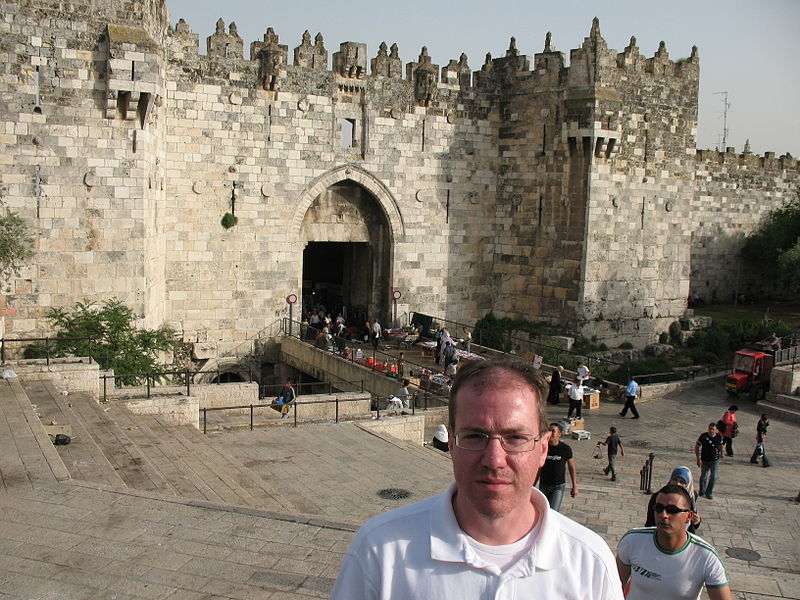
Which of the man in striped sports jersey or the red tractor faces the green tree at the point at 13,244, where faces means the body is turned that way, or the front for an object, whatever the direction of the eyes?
the red tractor

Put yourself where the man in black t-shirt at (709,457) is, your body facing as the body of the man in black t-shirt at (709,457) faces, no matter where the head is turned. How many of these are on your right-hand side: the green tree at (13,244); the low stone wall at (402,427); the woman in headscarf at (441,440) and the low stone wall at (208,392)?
4

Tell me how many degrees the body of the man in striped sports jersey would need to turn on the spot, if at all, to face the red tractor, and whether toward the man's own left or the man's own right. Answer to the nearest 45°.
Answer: approximately 180°

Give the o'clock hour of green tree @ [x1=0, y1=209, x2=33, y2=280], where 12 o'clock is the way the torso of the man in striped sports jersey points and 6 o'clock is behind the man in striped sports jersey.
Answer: The green tree is roughly at 4 o'clock from the man in striped sports jersey.

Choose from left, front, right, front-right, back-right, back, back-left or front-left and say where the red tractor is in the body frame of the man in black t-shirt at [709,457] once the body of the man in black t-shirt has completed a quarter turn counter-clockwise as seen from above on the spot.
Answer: left

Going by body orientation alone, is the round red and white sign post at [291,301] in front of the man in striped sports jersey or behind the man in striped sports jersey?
behind

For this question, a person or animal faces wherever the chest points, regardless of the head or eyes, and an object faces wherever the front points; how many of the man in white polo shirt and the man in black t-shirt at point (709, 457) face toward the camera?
2

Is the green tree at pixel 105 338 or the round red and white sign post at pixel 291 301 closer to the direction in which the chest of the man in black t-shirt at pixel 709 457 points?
the green tree

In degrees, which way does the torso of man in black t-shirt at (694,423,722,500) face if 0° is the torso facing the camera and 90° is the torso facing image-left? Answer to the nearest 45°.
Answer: approximately 0°

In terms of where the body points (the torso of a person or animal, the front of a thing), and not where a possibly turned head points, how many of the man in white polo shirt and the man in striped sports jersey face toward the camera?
2

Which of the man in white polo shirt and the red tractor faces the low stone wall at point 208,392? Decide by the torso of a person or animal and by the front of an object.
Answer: the red tractor

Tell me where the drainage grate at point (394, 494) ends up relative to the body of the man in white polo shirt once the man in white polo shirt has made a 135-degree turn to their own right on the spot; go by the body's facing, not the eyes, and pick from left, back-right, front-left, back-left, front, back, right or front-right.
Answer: front-right

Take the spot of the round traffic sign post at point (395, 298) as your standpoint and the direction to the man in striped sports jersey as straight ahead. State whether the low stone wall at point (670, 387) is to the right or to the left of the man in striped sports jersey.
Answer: left
